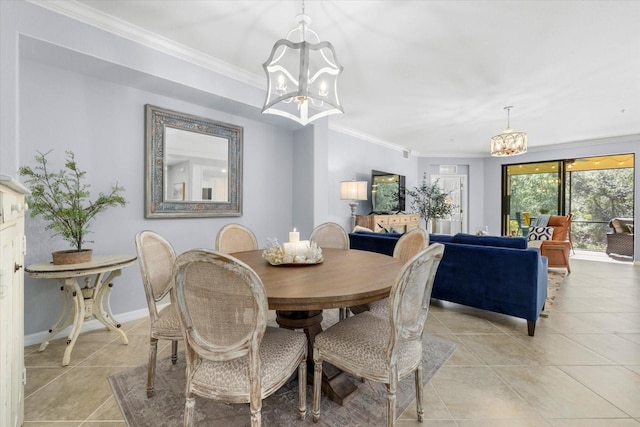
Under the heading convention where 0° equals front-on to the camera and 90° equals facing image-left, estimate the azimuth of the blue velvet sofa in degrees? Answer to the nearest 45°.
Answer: approximately 225°

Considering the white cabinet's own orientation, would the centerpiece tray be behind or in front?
in front

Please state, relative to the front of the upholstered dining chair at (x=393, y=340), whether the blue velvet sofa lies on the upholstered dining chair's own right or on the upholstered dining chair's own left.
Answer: on the upholstered dining chair's own right

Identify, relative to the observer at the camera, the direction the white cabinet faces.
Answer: facing the viewer and to the right of the viewer

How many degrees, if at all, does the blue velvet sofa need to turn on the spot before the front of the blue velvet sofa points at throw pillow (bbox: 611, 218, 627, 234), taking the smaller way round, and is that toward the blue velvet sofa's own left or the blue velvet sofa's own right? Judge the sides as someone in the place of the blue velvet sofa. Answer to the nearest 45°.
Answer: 0° — it already faces it

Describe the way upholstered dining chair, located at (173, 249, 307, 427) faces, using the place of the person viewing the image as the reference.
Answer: facing away from the viewer and to the right of the viewer

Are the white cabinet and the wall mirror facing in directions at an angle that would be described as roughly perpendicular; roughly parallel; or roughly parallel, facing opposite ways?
roughly parallel

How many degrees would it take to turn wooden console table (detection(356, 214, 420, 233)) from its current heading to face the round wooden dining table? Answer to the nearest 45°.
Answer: approximately 45° to its right

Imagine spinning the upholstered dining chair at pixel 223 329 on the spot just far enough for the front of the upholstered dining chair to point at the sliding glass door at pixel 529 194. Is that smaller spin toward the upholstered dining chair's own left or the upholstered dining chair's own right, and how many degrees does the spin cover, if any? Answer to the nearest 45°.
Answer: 0° — it already faces it

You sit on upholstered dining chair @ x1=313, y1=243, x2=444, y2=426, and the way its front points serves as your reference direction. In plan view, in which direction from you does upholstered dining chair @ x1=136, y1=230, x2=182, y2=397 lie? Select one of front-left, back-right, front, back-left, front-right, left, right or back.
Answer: front-left

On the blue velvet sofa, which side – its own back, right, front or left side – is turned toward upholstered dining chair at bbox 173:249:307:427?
back

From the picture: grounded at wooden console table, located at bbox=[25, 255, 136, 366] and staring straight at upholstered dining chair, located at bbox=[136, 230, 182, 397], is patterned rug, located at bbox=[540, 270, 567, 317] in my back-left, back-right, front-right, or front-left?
front-left

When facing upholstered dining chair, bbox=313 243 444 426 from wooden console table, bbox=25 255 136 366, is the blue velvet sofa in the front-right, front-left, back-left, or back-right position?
front-left

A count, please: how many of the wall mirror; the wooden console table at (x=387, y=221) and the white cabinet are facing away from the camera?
0

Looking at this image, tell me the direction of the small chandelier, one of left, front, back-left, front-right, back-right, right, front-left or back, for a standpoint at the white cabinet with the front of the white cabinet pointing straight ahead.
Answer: front-left

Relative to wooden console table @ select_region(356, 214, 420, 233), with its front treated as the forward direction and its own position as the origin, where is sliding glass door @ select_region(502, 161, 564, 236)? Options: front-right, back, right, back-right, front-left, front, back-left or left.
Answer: left

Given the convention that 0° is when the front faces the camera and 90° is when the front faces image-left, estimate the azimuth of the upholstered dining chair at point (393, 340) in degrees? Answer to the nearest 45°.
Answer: approximately 135°
